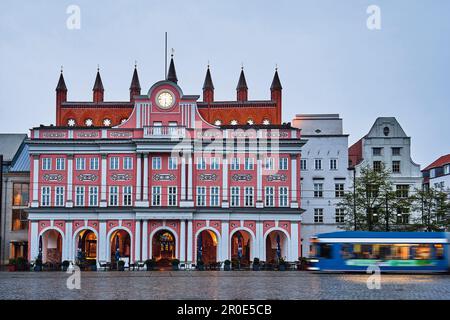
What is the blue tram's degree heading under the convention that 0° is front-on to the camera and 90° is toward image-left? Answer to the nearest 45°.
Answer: approximately 90°
